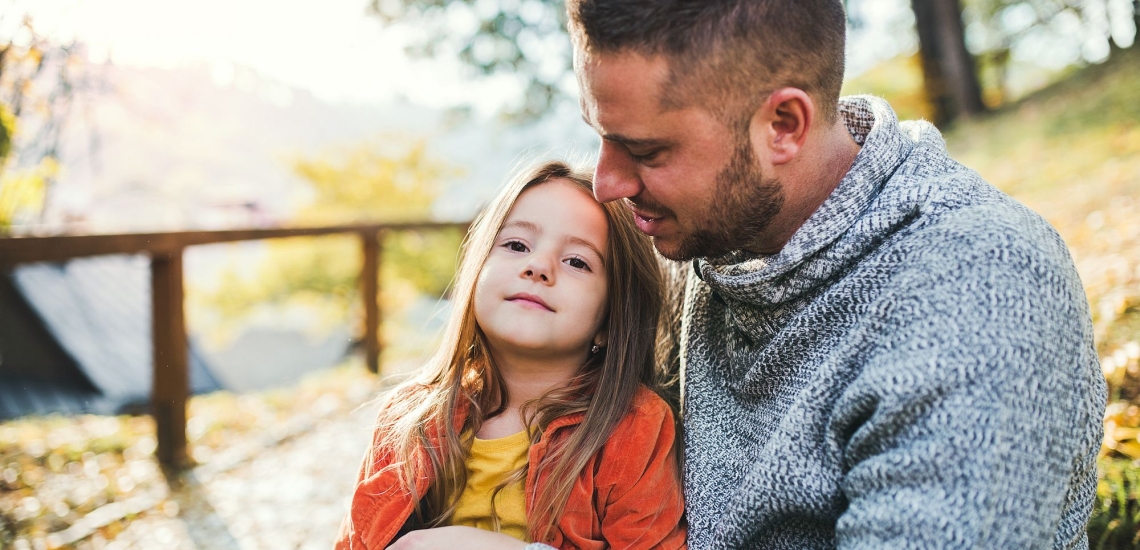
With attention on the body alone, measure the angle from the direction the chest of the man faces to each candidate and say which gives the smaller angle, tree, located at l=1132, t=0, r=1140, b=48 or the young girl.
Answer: the young girl

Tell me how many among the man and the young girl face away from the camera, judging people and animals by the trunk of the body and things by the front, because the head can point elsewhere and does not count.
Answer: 0

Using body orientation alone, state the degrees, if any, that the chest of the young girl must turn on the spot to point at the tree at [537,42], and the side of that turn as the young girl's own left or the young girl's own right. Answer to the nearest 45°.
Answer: approximately 180°

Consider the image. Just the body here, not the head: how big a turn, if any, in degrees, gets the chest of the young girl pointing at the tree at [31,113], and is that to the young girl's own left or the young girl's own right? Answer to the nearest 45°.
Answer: approximately 135° to the young girl's own right

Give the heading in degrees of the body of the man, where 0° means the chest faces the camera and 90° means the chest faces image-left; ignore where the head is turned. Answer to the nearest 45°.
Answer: approximately 45°

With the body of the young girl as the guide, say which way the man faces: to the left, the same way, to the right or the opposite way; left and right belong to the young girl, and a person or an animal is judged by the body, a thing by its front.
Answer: to the right

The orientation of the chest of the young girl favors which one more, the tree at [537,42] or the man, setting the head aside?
the man

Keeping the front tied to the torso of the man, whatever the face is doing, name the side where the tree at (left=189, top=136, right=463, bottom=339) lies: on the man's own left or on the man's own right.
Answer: on the man's own right

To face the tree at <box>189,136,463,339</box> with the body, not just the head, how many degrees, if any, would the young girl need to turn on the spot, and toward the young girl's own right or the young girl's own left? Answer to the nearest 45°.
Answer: approximately 180°
